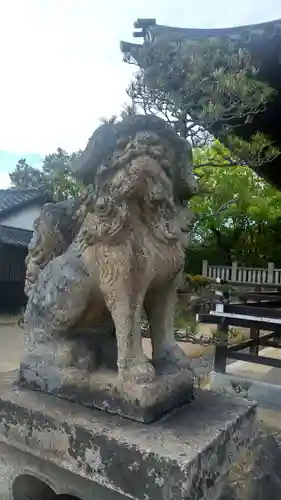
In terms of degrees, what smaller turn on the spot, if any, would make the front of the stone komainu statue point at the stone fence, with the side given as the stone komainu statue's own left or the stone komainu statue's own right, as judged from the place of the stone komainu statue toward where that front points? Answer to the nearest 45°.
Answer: approximately 135° to the stone komainu statue's own left

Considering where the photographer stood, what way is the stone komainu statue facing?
facing the viewer and to the right of the viewer

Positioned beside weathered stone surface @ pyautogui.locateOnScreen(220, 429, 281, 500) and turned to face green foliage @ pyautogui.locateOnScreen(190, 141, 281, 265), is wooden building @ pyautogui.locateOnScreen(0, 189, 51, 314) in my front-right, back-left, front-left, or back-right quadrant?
front-left
